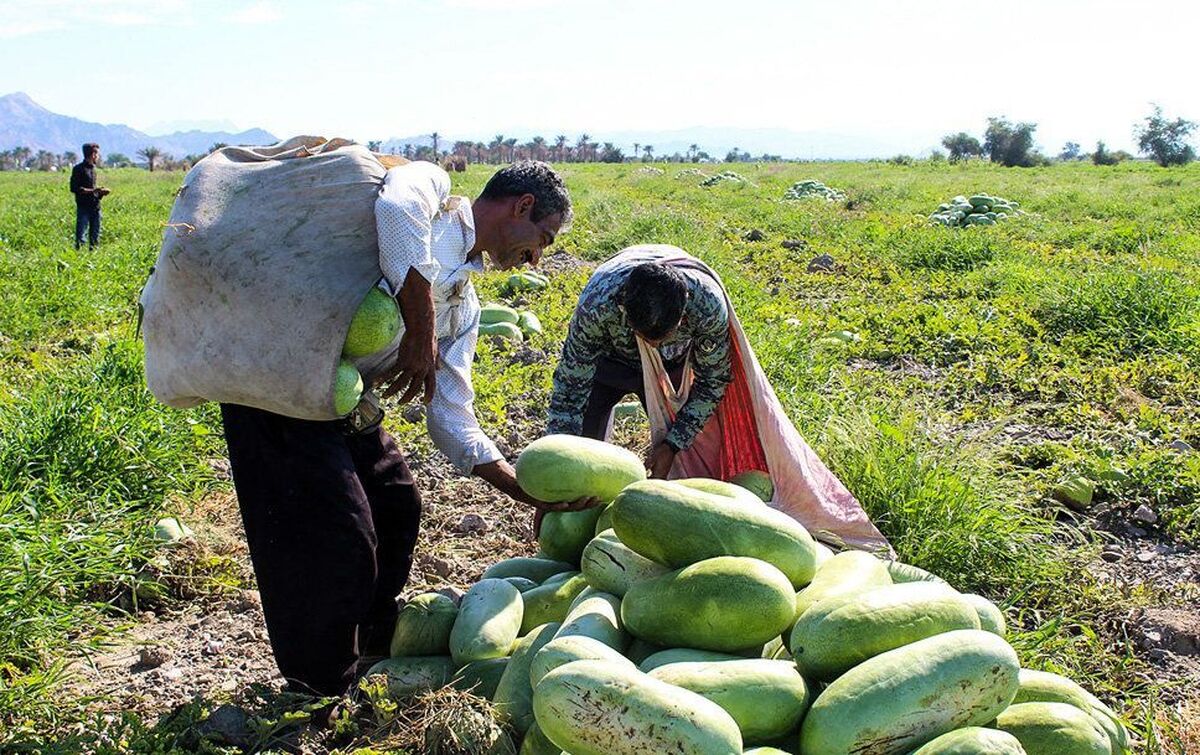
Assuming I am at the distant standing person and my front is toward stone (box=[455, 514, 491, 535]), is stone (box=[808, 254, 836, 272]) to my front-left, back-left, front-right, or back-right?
front-left

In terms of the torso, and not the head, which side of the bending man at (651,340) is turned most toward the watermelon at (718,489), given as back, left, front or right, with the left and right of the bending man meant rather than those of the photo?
front

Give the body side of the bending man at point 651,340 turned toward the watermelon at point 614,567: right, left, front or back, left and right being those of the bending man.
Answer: front

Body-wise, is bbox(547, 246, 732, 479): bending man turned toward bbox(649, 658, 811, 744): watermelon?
yes

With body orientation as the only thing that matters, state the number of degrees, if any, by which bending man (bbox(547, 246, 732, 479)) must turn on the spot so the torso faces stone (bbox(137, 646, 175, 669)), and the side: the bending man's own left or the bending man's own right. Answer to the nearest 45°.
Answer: approximately 45° to the bending man's own right

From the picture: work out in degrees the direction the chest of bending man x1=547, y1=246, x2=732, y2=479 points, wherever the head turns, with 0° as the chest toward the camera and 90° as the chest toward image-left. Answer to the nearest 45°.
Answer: approximately 0°

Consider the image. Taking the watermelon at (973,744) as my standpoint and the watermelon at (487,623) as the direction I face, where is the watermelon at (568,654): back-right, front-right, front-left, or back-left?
front-left

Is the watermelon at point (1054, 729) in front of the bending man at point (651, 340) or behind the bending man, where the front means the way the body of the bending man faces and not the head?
in front

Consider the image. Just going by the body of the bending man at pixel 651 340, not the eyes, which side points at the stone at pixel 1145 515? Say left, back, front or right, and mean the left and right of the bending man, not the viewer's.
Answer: left

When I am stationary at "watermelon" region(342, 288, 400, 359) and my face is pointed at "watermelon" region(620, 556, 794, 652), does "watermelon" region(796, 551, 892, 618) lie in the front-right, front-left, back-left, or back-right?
front-left

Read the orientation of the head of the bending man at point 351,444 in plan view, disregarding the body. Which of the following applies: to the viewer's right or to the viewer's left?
to the viewer's right

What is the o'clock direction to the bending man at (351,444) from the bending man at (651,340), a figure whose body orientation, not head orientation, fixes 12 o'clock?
the bending man at (351,444) is roughly at 1 o'clock from the bending man at (651,340).

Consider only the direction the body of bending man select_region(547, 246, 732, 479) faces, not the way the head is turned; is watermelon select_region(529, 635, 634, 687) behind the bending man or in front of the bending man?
in front

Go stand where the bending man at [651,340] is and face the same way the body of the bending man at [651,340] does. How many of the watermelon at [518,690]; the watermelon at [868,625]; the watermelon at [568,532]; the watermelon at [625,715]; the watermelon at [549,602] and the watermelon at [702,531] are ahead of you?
6

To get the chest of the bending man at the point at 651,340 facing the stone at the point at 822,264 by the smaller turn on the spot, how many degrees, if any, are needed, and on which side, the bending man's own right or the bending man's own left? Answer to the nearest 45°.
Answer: approximately 180°

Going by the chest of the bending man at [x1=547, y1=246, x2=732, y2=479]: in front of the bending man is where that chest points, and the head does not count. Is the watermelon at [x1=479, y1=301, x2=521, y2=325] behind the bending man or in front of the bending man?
behind

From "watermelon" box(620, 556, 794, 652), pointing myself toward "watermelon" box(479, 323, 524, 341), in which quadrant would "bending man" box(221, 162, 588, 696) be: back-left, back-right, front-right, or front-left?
front-left

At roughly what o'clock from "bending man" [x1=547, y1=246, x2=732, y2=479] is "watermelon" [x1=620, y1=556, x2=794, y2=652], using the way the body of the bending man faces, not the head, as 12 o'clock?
The watermelon is roughly at 12 o'clock from the bending man.

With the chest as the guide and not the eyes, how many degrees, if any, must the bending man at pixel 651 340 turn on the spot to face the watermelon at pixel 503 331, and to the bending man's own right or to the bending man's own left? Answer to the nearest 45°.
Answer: approximately 180°
